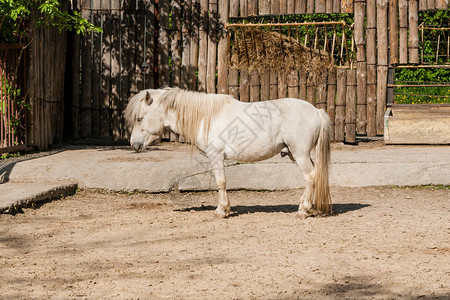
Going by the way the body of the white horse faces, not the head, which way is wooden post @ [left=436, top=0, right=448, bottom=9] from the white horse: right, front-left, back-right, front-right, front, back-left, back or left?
back-right

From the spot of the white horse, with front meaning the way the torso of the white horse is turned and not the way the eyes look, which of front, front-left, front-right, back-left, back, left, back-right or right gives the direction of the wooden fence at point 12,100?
front-right

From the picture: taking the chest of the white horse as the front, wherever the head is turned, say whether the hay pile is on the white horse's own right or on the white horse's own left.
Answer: on the white horse's own right

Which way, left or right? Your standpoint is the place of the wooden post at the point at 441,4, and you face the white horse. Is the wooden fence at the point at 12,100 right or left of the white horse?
right

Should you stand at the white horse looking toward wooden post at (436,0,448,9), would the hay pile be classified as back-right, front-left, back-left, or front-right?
front-left

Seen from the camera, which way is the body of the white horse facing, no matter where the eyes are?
to the viewer's left

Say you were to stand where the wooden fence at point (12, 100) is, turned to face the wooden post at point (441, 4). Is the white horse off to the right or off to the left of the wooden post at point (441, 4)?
right

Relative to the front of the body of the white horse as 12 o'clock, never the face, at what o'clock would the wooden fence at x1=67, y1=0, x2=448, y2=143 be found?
The wooden fence is roughly at 3 o'clock from the white horse.
